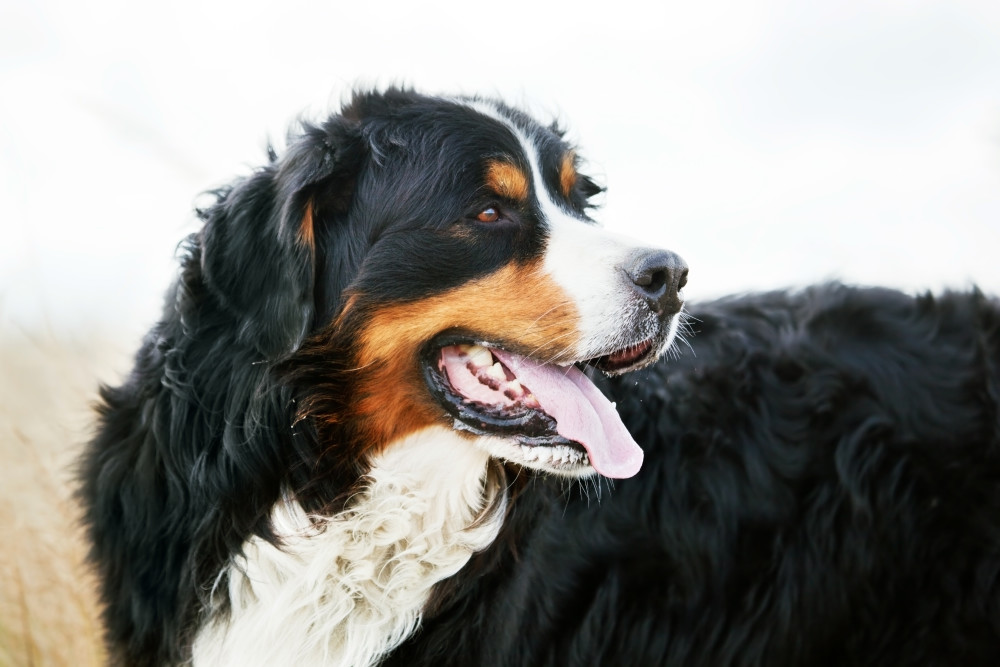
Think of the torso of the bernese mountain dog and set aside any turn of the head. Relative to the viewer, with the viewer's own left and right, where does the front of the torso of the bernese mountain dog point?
facing the viewer and to the left of the viewer
